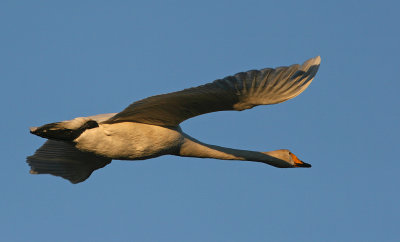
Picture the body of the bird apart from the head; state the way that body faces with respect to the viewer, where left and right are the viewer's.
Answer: facing to the right of the viewer
